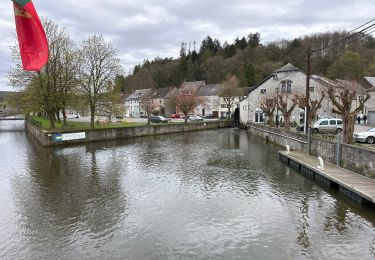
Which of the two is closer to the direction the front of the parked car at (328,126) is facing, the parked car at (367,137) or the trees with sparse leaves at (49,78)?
the trees with sparse leaves

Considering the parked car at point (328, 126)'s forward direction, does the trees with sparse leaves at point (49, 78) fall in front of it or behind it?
in front

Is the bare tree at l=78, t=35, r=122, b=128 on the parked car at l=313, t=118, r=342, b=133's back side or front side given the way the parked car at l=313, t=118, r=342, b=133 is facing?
on the front side

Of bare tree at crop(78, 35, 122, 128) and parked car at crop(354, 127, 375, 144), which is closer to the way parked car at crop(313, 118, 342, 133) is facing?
the bare tree

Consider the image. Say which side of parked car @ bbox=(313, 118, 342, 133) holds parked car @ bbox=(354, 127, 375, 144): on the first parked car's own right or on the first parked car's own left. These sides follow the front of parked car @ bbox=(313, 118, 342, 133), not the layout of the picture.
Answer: on the first parked car's own left

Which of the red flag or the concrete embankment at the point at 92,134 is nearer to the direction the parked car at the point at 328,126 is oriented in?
the concrete embankment

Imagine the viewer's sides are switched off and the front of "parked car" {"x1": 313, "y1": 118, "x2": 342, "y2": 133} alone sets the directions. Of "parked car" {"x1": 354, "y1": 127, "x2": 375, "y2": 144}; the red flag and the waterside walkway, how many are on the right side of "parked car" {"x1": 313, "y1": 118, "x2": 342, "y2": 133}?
0

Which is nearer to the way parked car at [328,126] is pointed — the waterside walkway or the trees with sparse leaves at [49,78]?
the trees with sparse leaves

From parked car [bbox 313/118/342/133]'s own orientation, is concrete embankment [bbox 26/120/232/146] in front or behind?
in front

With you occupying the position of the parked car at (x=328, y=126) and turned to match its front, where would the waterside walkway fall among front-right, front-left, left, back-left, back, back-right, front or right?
left

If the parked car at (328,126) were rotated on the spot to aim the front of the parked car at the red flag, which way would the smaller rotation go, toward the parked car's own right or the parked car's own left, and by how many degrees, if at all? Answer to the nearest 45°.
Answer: approximately 90° to the parked car's own left

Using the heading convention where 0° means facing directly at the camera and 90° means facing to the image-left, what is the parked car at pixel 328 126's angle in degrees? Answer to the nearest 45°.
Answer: approximately 90°

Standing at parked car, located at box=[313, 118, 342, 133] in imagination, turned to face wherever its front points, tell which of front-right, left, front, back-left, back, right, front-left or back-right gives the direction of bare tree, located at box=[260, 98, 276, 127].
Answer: front-right

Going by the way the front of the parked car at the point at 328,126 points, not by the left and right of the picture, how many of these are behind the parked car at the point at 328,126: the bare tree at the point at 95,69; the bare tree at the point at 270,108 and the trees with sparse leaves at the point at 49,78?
0

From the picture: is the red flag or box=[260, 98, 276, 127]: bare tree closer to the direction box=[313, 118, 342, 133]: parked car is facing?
the bare tree
